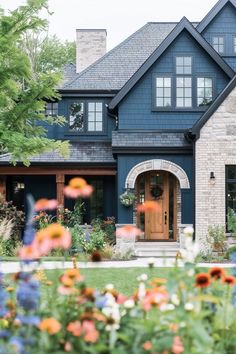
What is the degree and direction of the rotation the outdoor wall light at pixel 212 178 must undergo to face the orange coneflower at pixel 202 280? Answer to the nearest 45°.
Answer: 0° — it already faces it

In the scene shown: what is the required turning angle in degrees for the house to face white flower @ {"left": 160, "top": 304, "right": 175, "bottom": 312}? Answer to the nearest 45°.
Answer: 0° — it already faces it

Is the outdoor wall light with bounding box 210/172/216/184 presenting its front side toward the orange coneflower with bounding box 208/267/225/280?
yes

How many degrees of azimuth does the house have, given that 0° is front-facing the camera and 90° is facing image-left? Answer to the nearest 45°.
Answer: approximately 0°

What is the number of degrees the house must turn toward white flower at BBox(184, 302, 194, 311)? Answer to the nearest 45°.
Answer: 0° — it already faces it

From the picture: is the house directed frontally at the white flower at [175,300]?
yes

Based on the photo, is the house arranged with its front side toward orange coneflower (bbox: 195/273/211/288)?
yes

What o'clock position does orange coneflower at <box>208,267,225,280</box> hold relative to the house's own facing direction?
The orange coneflower is roughly at 12 o'clock from the house.

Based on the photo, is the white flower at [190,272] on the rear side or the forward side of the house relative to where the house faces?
on the forward side

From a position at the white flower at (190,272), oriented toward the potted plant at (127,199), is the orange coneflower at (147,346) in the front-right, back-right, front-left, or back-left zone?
back-left

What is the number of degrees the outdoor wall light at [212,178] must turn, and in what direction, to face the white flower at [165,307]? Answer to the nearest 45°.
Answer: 0° — it already faces it
